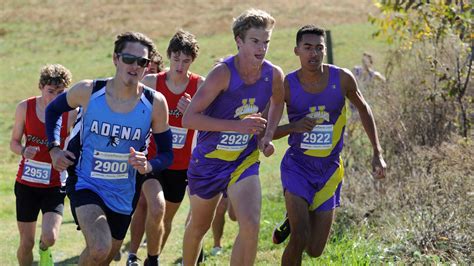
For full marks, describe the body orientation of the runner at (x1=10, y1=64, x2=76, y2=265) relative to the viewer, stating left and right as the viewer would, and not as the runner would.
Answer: facing the viewer

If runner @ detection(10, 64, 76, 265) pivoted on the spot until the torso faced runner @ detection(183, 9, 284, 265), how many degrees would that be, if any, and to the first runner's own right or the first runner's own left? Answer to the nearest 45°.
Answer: approximately 45° to the first runner's own left

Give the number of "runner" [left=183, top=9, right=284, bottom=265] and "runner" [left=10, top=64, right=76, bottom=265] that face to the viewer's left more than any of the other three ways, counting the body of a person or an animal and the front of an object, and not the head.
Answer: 0

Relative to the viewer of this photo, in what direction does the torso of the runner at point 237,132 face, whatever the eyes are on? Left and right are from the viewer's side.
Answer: facing the viewer and to the right of the viewer

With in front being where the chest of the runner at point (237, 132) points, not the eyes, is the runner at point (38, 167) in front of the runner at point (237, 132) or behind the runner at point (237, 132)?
behind
